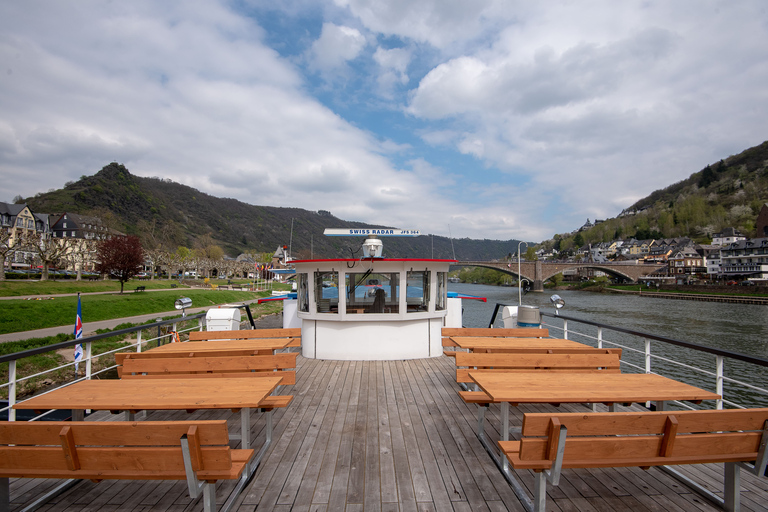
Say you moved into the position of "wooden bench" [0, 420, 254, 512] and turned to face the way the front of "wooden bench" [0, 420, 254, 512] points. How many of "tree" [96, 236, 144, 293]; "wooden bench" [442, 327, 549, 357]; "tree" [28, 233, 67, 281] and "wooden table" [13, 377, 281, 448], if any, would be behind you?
0

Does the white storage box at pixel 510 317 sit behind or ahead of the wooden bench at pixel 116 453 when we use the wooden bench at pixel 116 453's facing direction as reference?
ahead

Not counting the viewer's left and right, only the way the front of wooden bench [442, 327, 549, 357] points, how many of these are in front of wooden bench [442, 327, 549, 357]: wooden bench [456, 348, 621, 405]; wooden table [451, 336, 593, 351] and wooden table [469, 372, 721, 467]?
3

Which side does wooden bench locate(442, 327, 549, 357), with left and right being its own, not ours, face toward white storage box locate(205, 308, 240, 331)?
right

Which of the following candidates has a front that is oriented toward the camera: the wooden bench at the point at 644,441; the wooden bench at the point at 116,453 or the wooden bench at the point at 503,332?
the wooden bench at the point at 503,332

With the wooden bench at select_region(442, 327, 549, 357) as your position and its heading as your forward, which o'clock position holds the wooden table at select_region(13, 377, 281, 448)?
The wooden table is roughly at 1 o'clock from the wooden bench.

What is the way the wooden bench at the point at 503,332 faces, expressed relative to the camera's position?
facing the viewer

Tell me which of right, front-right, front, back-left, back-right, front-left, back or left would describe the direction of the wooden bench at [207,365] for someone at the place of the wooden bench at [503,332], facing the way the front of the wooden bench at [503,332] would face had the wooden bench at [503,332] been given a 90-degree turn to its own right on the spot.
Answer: front-left

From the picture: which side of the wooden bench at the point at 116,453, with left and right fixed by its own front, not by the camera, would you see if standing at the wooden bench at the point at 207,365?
front

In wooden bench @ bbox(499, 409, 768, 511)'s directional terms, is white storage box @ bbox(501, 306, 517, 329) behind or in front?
in front
